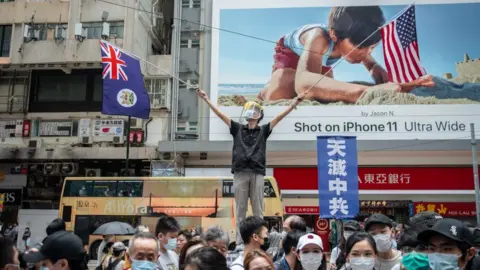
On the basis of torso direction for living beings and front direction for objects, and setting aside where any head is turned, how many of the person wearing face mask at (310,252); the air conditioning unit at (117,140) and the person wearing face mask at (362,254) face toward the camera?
3

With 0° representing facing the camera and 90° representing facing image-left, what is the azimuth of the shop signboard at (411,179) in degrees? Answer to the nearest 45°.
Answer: approximately 0°

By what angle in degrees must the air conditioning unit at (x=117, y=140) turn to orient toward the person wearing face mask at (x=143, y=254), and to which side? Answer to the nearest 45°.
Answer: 0° — it already faces them

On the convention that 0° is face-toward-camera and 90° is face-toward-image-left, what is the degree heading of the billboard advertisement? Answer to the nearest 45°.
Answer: approximately 0°

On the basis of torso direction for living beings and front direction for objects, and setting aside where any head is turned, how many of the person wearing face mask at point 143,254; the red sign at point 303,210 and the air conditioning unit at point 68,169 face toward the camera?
3

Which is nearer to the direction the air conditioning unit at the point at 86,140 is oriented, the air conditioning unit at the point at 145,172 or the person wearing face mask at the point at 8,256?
the person wearing face mask

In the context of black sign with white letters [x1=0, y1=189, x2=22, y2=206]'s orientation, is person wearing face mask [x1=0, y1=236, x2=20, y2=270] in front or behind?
in front

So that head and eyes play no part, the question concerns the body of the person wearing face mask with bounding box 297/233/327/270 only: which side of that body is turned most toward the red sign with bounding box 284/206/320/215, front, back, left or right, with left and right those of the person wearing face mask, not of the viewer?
back
